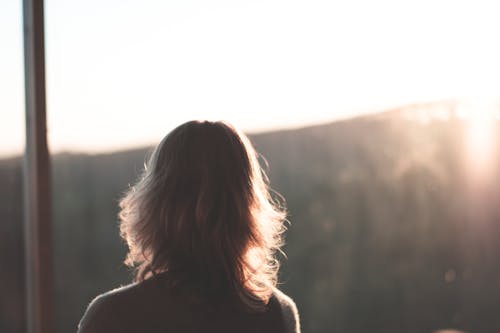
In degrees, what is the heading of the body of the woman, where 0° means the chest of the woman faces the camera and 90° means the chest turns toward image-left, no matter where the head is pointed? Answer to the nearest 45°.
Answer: approximately 180°

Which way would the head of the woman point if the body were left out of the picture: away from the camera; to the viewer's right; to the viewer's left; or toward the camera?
away from the camera

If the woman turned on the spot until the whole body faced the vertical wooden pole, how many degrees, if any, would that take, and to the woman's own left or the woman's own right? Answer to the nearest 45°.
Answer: approximately 45° to the woman's own left
